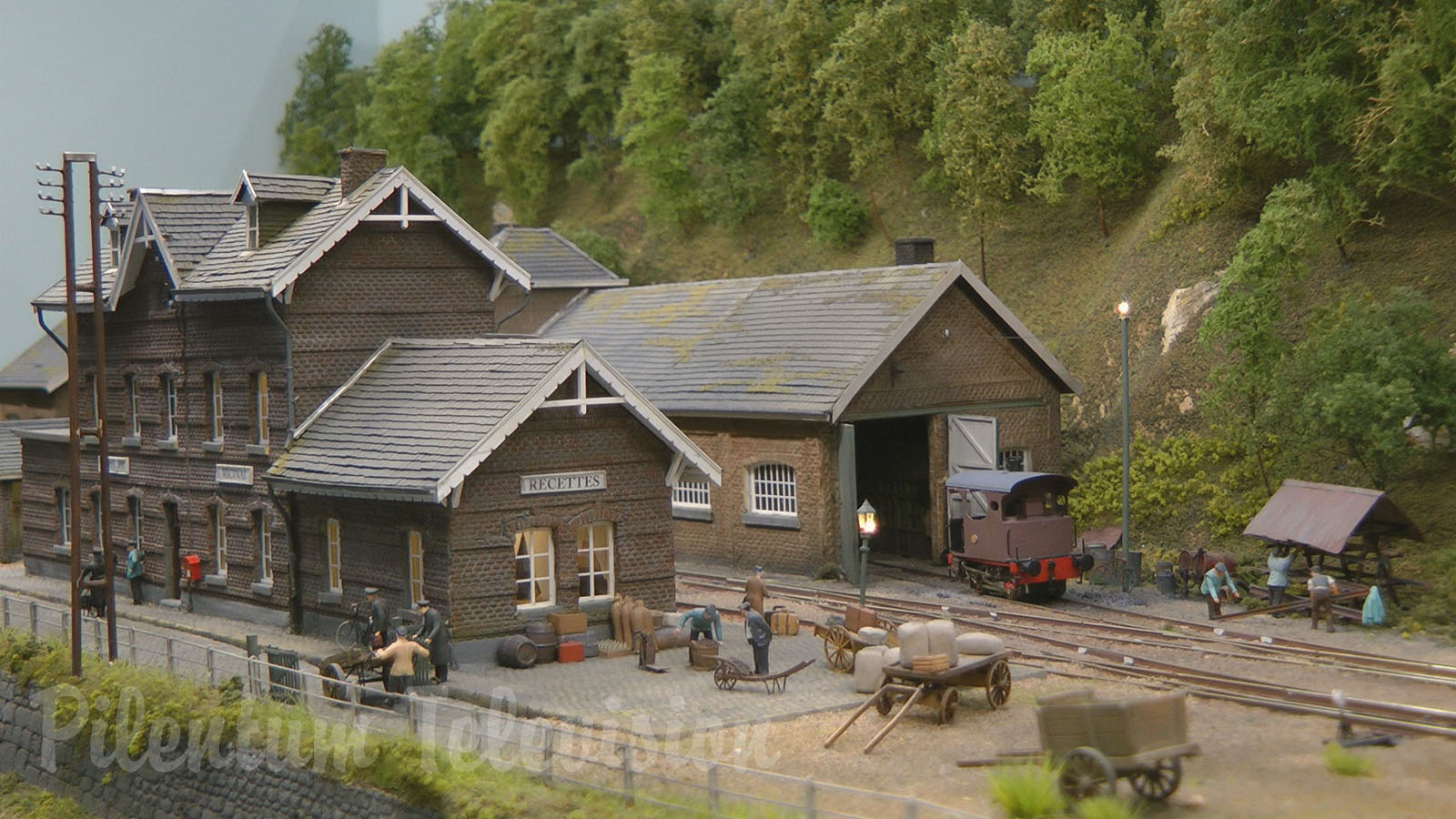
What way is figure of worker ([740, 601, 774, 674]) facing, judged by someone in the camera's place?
facing to the left of the viewer

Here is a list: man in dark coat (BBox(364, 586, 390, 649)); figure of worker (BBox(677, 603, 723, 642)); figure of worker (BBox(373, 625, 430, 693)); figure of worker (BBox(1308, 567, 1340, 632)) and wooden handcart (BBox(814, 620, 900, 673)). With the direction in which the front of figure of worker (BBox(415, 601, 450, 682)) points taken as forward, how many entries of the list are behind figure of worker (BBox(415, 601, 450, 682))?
3

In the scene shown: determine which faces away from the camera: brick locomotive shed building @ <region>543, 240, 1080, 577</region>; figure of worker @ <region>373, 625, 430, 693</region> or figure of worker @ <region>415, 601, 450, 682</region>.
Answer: figure of worker @ <region>373, 625, 430, 693</region>

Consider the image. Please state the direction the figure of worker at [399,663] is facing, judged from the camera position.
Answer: facing away from the viewer

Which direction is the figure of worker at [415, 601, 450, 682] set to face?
to the viewer's left

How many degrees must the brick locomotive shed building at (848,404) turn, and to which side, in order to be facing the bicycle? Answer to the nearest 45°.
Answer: approximately 90° to its right

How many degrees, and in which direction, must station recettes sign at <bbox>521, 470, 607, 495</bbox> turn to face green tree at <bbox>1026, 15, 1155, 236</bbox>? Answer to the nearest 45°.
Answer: approximately 135° to its left

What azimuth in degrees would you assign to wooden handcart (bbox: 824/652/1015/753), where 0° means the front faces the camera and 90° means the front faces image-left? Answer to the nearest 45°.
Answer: approximately 45°

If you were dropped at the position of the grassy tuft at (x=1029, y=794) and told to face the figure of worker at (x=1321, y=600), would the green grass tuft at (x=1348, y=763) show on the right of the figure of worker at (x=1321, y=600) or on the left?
right

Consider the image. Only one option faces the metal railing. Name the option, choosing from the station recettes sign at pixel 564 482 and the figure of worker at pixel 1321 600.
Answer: the station recettes sign

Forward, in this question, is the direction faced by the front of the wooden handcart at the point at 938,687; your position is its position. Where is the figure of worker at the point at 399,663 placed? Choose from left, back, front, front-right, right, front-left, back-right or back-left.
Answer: front-right

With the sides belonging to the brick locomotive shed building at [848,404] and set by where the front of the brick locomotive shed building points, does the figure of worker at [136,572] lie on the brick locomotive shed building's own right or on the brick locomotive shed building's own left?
on the brick locomotive shed building's own right

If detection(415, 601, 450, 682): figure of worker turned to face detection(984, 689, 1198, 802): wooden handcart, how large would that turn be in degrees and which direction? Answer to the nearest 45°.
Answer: approximately 135° to its left
